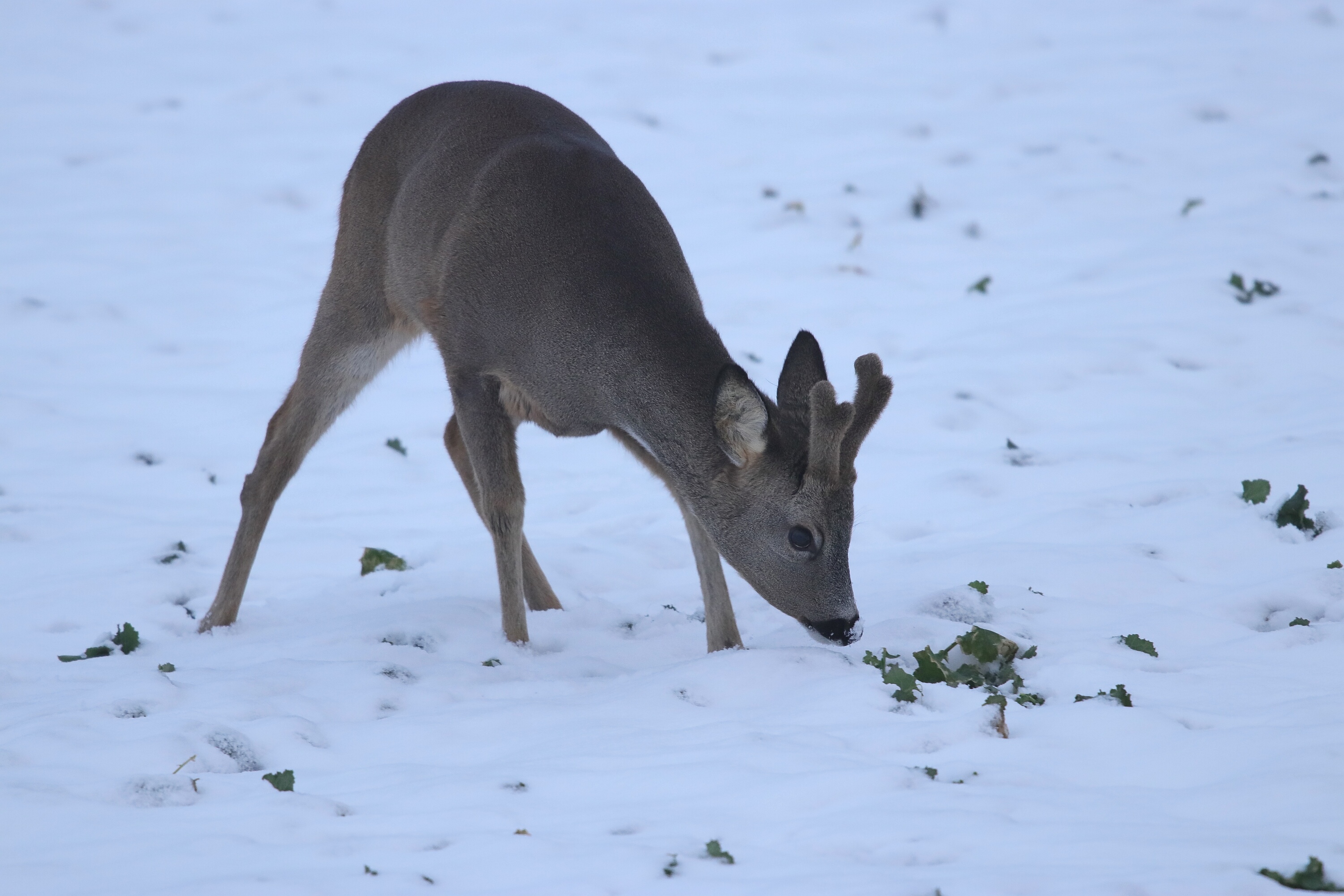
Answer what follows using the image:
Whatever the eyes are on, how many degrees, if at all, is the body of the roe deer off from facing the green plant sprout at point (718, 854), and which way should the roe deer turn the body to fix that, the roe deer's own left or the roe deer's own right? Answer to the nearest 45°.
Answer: approximately 45° to the roe deer's own right

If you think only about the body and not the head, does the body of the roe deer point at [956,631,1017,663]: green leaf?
yes

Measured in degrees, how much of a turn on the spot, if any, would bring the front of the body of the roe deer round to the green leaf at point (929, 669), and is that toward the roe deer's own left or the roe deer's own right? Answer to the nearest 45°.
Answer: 0° — it already faces it

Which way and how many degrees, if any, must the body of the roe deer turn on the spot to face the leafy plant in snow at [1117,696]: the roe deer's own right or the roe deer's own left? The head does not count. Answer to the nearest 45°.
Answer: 0° — it already faces it

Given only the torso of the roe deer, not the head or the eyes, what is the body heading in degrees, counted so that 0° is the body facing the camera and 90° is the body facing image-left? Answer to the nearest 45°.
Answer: approximately 315°

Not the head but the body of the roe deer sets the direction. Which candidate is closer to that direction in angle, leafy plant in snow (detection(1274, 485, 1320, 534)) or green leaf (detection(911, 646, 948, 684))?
the green leaf

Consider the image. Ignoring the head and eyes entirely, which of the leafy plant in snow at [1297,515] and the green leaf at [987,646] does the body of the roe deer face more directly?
the green leaf

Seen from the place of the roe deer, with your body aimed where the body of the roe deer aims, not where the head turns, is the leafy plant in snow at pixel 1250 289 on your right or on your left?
on your left
